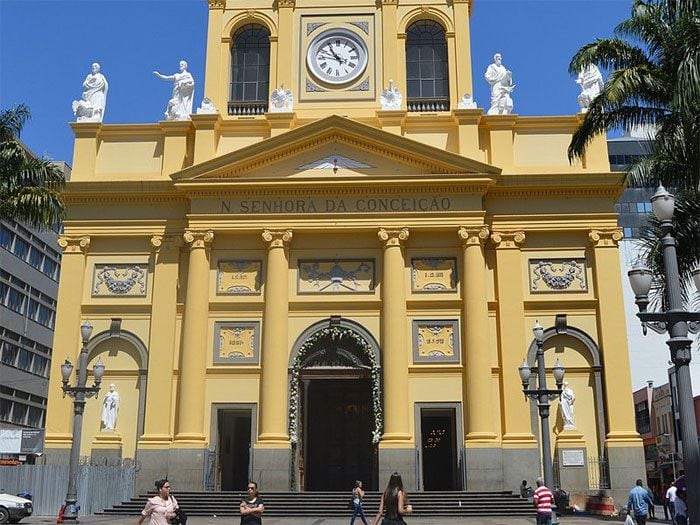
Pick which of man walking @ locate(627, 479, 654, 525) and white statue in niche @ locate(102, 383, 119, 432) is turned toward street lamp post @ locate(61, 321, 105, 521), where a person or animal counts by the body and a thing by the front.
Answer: the white statue in niche

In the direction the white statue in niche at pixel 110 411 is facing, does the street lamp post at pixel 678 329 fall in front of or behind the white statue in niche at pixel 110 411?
in front

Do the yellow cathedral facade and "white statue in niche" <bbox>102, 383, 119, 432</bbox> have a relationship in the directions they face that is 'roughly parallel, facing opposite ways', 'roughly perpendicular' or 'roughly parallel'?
roughly parallel

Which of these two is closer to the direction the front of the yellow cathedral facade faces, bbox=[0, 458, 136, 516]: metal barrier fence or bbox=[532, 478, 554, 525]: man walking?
the man walking

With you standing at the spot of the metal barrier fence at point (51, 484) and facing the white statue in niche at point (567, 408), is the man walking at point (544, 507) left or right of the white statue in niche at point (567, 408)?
right

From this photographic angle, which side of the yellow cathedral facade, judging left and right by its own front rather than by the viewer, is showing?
front

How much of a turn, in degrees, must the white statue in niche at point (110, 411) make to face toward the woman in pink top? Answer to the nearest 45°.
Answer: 0° — it already faces them
